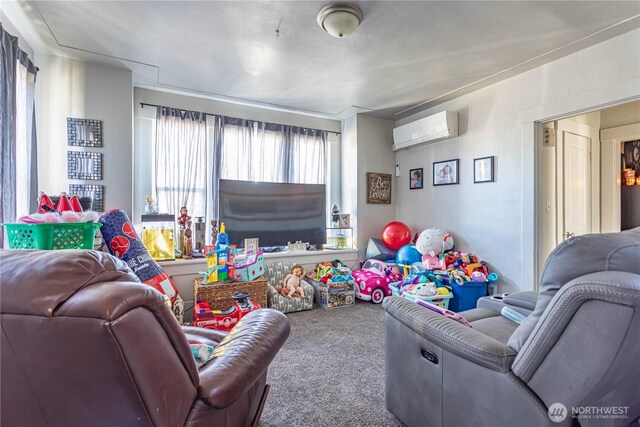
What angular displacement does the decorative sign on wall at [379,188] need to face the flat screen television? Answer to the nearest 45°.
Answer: approximately 45° to its right

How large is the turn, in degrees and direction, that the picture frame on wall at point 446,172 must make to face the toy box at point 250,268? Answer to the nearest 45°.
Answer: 0° — it already faces it

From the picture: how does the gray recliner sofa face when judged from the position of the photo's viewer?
facing away from the viewer and to the left of the viewer

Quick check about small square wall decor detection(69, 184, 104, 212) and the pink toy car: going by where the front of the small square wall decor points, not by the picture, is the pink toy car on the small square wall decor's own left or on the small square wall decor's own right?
on the small square wall decor's own left

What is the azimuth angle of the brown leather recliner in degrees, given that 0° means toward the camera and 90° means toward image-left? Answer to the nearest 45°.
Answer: approximately 225°

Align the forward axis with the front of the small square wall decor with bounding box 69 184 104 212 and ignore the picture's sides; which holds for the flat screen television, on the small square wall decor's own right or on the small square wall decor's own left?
on the small square wall decor's own left

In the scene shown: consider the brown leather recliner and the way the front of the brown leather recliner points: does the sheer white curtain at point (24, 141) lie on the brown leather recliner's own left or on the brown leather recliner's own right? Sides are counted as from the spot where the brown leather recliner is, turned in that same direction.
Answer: on the brown leather recliner's own left
